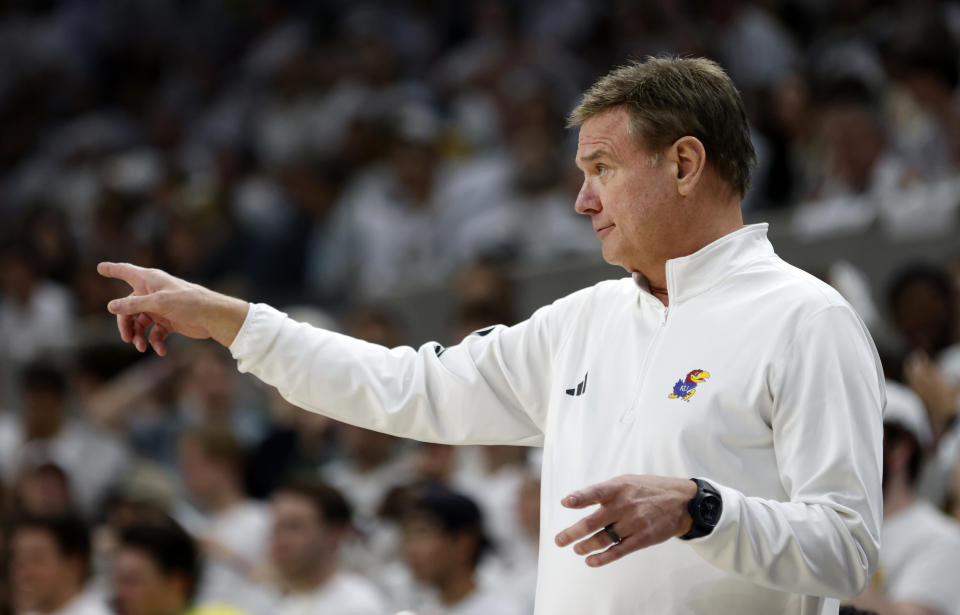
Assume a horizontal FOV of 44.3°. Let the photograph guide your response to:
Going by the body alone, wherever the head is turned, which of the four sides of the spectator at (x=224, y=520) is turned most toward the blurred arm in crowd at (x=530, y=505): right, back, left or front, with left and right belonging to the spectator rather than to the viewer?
left

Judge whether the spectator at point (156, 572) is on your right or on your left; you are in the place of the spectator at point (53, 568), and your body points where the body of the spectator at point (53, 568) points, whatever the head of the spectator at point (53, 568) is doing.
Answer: on your left

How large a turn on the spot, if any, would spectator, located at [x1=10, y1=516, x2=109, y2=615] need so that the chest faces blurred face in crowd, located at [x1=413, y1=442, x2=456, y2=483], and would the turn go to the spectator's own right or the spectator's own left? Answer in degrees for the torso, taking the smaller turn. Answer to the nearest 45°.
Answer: approximately 135° to the spectator's own left

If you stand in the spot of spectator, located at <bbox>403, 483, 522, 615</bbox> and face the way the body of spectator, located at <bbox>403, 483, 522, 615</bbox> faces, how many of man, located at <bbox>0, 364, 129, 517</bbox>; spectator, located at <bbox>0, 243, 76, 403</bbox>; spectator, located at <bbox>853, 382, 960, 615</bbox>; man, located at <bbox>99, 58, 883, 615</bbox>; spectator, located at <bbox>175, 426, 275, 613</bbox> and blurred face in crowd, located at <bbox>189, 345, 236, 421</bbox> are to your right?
4

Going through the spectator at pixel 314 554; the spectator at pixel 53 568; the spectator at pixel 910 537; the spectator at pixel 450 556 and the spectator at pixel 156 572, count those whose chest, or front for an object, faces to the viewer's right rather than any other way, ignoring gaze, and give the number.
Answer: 0

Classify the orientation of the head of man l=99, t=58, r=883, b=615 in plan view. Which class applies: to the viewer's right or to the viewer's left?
to the viewer's left

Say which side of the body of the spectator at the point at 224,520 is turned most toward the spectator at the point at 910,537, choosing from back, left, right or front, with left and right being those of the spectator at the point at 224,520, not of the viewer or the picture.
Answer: left

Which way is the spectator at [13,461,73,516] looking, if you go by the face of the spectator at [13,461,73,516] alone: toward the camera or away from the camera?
toward the camera

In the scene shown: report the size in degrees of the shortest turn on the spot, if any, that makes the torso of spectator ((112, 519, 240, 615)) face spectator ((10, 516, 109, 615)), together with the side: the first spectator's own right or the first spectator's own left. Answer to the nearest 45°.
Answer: approximately 90° to the first spectator's own right

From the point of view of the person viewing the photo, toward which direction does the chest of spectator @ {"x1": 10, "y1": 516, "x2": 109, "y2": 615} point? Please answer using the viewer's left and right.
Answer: facing the viewer and to the left of the viewer

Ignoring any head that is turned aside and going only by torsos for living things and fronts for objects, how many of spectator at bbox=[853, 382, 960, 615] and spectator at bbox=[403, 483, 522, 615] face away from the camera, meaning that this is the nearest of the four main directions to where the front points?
0

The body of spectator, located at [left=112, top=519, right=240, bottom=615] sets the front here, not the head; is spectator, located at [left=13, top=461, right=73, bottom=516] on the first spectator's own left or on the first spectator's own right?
on the first spectator's own right
